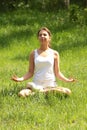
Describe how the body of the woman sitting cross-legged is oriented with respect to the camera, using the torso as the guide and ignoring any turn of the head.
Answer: toward the camera
